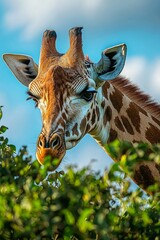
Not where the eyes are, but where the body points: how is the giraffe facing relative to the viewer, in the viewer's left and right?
facing the viewer and to the left of the viewer
